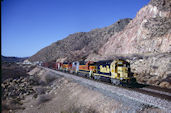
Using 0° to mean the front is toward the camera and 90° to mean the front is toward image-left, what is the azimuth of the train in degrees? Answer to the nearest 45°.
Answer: approximately 315°
